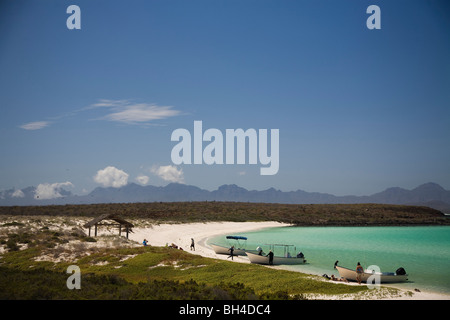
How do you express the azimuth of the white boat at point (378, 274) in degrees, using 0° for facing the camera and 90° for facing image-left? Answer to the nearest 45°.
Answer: approximately 90°
